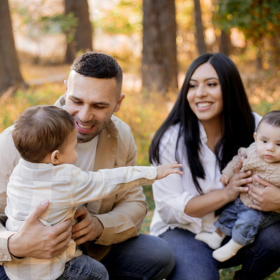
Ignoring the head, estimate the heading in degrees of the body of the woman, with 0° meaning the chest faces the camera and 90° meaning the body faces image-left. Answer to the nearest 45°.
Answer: approximately 0°

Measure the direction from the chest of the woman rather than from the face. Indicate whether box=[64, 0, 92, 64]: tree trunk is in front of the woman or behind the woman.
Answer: behind

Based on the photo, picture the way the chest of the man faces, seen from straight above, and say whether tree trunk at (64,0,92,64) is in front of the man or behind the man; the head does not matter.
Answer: behind

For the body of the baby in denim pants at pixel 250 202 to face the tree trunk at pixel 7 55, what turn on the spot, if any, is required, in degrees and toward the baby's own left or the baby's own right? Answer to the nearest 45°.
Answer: approximately 90° to the baby's own right

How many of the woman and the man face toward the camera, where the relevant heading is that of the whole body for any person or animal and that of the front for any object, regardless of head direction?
2

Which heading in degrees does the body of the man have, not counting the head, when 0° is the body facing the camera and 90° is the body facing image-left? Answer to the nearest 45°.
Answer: approximately 0°

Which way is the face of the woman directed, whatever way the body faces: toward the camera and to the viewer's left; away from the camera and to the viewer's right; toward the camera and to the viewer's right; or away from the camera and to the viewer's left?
toward the camera and to the viewer's left

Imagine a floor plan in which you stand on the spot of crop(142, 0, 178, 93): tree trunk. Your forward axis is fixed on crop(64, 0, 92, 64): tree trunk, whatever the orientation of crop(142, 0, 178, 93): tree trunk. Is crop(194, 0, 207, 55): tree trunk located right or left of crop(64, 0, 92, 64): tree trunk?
right

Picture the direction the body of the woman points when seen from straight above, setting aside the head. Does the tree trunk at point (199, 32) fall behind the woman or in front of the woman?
behind

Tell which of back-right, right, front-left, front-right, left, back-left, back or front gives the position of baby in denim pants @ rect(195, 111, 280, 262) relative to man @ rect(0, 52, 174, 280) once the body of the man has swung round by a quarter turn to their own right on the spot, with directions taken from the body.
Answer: back

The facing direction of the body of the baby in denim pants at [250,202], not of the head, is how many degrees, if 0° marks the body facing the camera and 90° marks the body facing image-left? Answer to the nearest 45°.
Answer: approximately 45°
